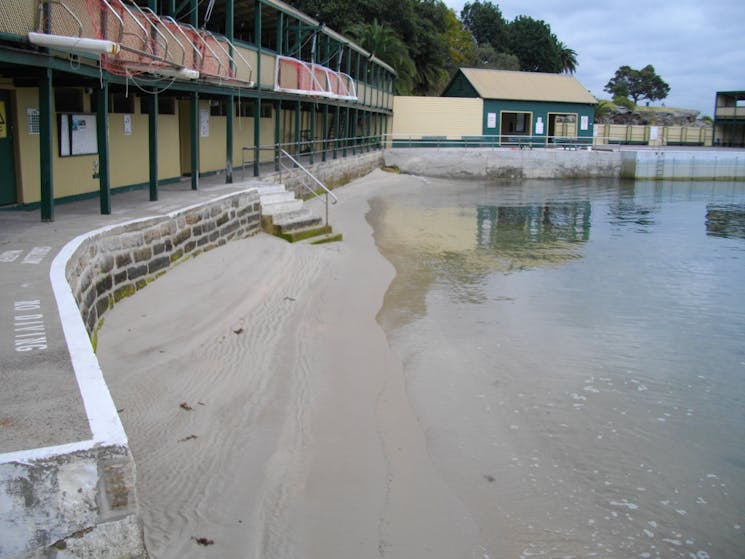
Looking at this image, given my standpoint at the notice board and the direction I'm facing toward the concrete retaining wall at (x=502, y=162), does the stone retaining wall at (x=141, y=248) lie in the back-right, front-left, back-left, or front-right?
back-right

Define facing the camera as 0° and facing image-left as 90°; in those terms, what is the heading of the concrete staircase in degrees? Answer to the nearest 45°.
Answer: approximately 315°

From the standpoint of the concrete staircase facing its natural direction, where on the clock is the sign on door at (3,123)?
The sign on door is roughly at 3 o'clock from the concrete staircase.

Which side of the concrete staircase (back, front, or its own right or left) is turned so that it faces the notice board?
right

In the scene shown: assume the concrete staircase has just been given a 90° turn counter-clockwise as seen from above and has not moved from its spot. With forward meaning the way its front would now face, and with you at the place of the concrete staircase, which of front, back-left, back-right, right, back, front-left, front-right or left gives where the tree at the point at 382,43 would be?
front-left

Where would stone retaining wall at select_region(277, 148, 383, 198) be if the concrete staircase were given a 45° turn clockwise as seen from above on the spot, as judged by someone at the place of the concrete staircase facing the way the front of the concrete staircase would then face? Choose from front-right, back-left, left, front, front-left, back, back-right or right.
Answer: back

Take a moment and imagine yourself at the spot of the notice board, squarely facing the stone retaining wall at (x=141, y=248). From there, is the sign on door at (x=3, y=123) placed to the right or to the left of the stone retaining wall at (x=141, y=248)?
right
